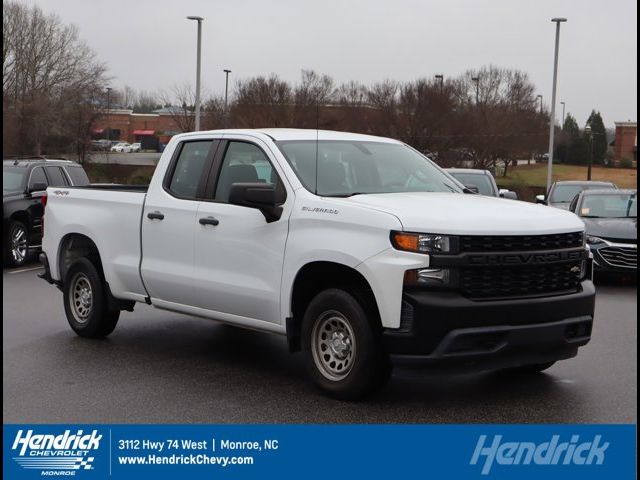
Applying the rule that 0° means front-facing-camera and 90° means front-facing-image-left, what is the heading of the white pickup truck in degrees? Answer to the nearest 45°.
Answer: approximately 315°

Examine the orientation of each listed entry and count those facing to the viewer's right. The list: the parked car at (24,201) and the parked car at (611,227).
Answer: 0

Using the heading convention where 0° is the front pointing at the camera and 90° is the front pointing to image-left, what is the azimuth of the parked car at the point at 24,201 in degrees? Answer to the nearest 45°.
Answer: approximately 45°

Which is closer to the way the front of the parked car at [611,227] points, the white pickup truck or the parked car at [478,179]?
the white pickup truck

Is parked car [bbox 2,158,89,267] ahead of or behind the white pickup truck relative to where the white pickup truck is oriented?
behind

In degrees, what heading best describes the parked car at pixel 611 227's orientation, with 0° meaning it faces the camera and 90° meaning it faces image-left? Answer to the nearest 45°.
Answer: approximately 0°

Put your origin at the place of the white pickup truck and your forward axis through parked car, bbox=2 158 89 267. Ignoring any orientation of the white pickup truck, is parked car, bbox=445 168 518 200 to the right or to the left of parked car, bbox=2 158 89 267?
right

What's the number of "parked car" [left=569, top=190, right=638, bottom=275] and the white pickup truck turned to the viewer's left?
0

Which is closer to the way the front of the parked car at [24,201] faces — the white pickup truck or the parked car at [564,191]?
the white pickup truck

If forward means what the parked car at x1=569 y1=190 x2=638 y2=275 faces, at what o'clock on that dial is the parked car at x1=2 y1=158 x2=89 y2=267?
the parked car at x1=2 y1=158 x2=89 y2=267 is roughly at 3 o'clock from the parked car at x1=569 y1=190 x2=638 y2=275.

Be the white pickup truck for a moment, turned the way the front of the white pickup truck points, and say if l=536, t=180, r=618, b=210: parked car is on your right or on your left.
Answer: on your left

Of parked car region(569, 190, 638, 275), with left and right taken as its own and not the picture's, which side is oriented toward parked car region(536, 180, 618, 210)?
back
